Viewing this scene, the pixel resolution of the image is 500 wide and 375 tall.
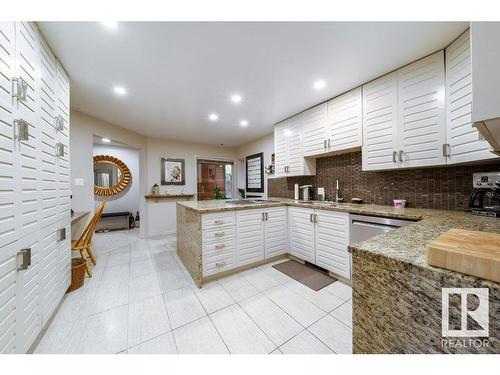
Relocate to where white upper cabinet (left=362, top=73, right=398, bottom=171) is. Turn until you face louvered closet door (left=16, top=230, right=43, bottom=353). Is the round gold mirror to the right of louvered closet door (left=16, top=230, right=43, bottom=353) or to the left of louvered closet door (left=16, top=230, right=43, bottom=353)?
right

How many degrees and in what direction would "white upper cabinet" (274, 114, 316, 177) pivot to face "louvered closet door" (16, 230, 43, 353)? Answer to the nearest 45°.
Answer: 0° — it already faces it

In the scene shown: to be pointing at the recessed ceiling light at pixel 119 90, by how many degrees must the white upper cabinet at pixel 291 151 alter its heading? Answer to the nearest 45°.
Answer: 0° — it already faces it

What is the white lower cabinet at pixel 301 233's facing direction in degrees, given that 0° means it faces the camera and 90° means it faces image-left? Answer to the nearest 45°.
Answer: approximately 45°

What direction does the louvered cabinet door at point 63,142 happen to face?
to the viewer's right
